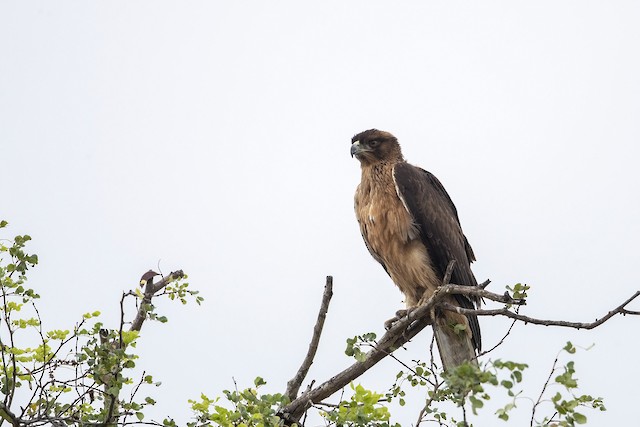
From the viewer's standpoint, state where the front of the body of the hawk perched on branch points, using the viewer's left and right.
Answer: facing the viewer and to the left of the viewer

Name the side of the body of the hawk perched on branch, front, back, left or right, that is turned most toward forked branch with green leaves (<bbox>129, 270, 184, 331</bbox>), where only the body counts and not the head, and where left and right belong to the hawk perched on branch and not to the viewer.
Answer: front
